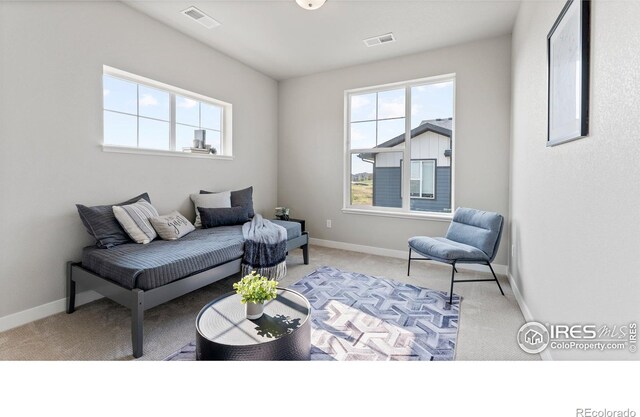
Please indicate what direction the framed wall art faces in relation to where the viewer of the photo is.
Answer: facing to the left of the viewer

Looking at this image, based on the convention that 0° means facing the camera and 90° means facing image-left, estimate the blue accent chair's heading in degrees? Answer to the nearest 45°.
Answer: approximately 45°

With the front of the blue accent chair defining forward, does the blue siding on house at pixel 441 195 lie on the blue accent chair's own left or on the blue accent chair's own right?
on the blue accent chair's own right
